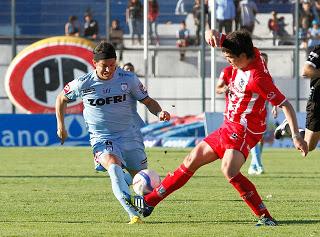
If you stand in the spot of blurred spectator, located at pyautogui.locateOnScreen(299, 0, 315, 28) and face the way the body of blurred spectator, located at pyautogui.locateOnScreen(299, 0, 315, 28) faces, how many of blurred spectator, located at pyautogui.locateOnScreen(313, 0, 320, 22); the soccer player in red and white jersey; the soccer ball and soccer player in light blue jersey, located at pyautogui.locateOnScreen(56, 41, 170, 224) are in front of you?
3

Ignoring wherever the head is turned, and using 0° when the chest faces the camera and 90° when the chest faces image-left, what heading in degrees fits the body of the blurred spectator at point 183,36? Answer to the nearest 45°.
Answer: approximately 0°

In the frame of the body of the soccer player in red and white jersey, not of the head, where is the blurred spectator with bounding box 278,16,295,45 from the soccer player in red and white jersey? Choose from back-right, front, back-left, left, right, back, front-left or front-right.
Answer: back-right

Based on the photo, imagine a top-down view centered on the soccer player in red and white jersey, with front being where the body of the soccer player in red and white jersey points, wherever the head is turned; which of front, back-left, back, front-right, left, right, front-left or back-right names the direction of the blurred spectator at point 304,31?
back-right

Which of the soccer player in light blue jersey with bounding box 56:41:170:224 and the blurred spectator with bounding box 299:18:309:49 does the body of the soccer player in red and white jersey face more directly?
the soccer player in light blue jersey

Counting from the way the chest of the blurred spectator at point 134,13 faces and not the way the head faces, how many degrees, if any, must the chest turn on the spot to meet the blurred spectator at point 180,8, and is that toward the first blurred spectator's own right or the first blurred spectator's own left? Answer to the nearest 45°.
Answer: approximately 135° to the first blurred spectator's own left

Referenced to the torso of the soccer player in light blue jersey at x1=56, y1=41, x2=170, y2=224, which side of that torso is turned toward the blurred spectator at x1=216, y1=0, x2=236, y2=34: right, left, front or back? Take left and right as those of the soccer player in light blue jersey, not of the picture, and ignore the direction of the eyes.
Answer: back

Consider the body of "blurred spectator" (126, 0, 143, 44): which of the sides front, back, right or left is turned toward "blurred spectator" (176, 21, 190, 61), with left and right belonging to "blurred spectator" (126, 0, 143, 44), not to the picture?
left

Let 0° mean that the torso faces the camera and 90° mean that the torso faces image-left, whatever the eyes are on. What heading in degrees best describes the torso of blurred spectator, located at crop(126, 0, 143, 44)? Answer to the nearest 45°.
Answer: approximately 0°

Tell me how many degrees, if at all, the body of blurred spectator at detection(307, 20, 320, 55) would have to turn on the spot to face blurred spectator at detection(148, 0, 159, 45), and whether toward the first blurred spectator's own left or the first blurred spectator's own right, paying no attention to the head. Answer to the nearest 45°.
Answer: approximately 45° to the first blurred spectator's own right

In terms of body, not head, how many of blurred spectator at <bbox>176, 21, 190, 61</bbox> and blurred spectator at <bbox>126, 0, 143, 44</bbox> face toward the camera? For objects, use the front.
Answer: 2

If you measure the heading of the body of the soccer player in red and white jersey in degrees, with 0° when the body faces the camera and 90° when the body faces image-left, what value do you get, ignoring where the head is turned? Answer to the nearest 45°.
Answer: approximately 45°
